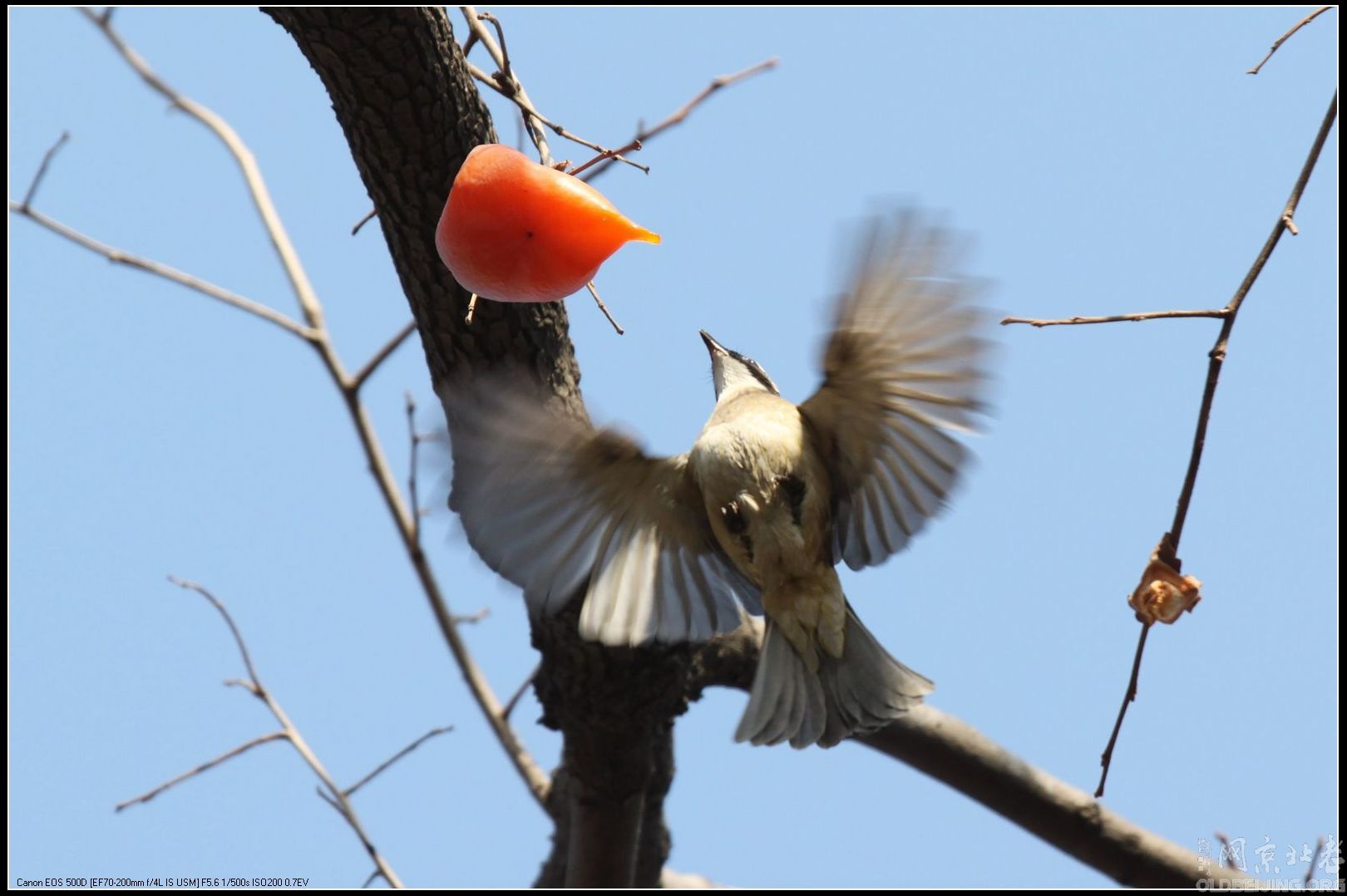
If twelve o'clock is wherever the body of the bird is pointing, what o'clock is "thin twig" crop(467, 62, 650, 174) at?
The thin twig is roughly at 11 o'clock from the bird.

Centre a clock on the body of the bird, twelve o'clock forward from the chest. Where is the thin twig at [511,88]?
The thin twig is roughly at 11 o'clock from the bird.

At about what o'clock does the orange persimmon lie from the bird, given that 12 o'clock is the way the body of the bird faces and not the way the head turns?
The orange persimmon is roughly at 11 o'clock from the bird.

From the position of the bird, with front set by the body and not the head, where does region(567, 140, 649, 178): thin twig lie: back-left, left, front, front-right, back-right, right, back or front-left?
front-left
